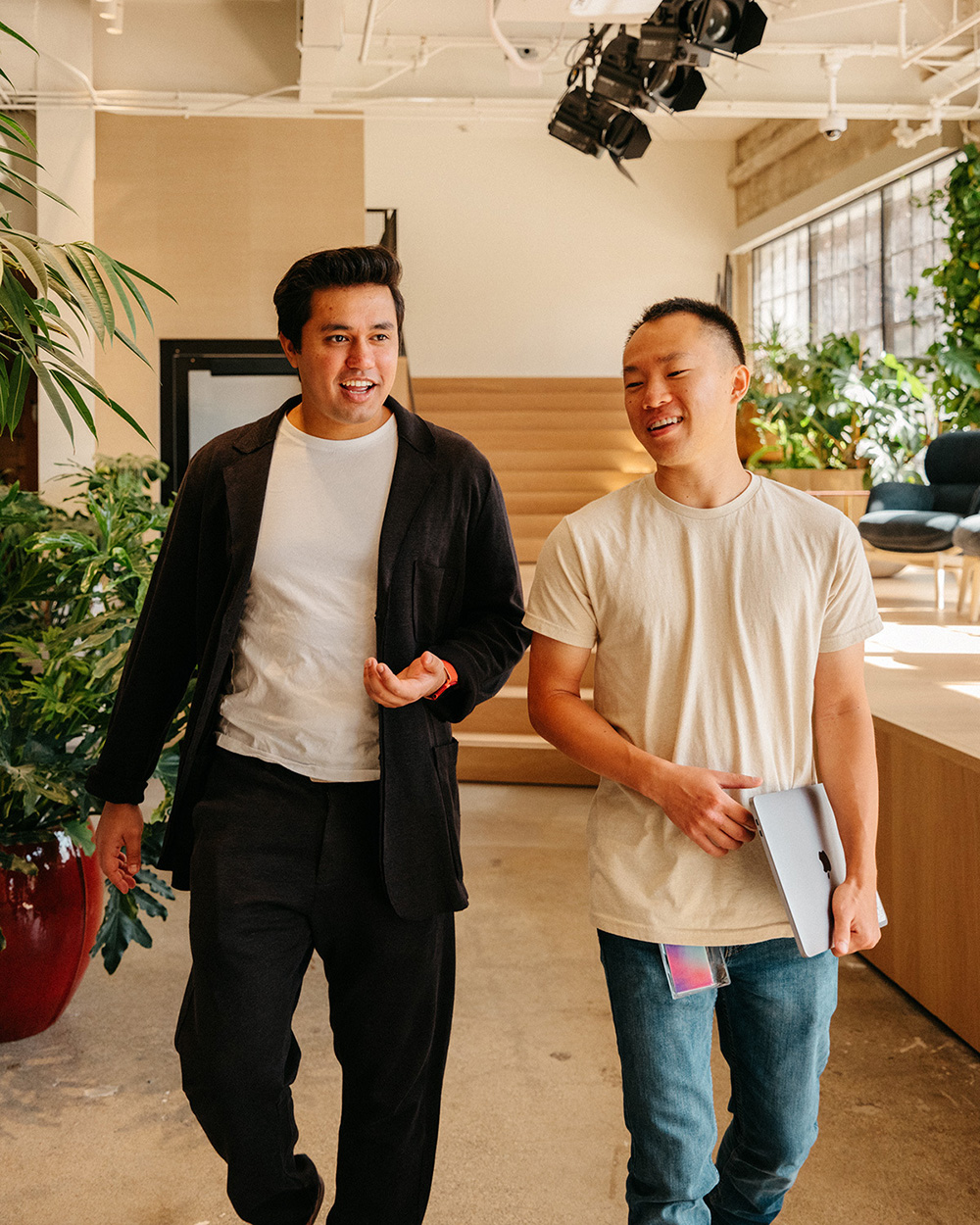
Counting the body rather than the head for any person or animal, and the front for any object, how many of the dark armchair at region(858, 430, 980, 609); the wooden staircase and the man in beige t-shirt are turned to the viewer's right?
0

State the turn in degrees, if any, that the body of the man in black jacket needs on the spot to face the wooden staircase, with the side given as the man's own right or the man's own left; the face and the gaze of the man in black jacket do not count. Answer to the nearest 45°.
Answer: approximately 180°

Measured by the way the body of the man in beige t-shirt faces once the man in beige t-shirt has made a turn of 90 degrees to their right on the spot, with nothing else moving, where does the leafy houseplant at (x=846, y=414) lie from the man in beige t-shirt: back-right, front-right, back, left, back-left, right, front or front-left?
right

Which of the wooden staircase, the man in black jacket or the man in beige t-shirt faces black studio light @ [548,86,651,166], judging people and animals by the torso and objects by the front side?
the wooden staircase

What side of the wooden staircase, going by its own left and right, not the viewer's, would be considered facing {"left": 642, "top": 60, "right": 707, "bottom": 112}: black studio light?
front

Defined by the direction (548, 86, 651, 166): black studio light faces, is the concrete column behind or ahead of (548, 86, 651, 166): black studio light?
behind

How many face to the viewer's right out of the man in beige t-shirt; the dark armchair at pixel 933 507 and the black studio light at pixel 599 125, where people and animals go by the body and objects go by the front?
1

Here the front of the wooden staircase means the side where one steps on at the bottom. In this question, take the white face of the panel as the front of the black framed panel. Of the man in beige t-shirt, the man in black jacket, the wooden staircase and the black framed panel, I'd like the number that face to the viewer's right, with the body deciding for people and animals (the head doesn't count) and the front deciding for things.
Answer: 0

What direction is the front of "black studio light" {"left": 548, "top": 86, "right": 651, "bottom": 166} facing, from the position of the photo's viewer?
facing to the right of the viewer

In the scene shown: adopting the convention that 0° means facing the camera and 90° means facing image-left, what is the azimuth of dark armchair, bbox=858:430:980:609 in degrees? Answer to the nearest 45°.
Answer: approximately 45°

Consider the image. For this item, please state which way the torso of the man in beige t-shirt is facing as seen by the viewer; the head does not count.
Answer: toward the camera

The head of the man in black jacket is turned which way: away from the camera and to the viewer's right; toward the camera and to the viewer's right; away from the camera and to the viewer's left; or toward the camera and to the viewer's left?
toward the camera and to the viewer's right

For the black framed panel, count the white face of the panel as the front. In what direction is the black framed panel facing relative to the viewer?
toward the camera

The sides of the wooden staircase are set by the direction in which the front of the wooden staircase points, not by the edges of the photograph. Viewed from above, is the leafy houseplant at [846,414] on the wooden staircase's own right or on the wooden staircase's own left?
on the wooden staircase's own left

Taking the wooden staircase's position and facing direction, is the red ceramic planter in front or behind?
in front

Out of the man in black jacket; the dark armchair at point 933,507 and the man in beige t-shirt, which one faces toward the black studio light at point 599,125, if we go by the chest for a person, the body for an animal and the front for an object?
the dark armchair

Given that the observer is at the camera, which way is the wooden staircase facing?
facing the viewer

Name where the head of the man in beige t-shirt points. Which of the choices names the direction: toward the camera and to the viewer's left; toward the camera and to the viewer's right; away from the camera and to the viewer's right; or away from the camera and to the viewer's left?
toward the camera and to the viewer's left
